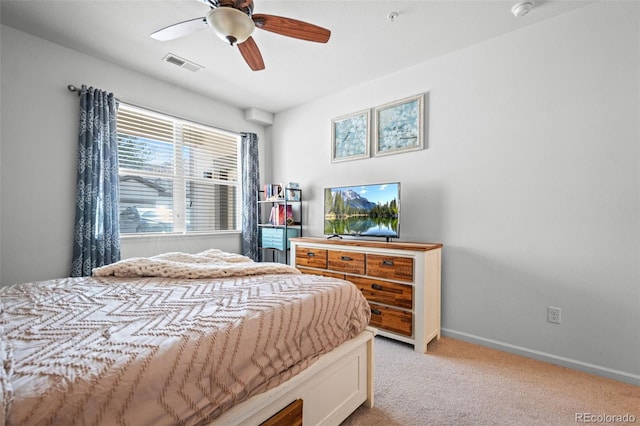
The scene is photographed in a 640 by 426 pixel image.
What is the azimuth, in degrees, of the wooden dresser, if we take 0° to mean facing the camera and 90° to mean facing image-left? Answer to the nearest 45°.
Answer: approximately 45°

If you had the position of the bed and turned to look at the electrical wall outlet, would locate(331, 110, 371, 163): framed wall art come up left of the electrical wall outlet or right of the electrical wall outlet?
left

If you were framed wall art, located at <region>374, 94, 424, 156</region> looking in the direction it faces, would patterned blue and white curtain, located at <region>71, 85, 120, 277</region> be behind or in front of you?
in front

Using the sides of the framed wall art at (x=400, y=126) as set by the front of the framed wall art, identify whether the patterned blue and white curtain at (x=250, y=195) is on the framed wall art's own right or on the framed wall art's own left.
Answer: on the framed wall art's own right

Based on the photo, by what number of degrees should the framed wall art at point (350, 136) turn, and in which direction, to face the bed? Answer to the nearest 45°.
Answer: approximately 45° to its left

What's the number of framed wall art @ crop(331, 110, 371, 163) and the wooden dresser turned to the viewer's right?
0

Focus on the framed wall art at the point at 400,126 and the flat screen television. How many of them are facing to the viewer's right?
0
